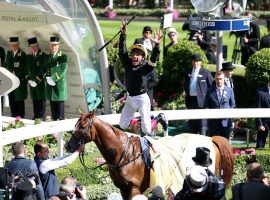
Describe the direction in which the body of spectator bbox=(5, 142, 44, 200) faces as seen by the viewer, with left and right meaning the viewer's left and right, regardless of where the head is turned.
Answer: facing away from the viewer

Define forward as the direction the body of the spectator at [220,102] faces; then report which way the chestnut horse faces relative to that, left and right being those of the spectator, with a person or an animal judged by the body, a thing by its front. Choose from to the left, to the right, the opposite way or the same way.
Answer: to the right

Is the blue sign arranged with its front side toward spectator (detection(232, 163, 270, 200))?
yes

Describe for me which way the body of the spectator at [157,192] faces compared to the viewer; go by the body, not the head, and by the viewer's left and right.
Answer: facing away from the viewer

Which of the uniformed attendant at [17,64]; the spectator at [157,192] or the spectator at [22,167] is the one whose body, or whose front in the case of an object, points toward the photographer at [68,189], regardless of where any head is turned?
the uniformed attendant at [17,64]

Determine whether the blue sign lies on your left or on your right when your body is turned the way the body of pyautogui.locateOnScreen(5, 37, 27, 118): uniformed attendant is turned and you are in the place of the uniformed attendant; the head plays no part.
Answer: on your left

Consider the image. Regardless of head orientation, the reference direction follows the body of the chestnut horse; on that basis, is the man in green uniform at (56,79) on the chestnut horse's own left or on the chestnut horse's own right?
on the chestnut horse's own right

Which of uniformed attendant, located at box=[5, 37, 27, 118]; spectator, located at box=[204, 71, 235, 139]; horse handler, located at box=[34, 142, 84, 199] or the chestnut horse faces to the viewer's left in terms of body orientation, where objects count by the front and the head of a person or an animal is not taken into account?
the chestnut horse

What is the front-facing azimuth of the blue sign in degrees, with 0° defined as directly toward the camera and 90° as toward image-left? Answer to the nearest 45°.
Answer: approximately 0°

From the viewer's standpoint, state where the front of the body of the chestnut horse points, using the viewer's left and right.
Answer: facing to the left of the viewer

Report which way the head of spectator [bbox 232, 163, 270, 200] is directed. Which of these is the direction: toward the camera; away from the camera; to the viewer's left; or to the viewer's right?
away from the camera

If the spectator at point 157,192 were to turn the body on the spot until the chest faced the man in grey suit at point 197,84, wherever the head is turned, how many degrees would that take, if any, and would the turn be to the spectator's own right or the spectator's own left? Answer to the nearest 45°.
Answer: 0° — they already face them
